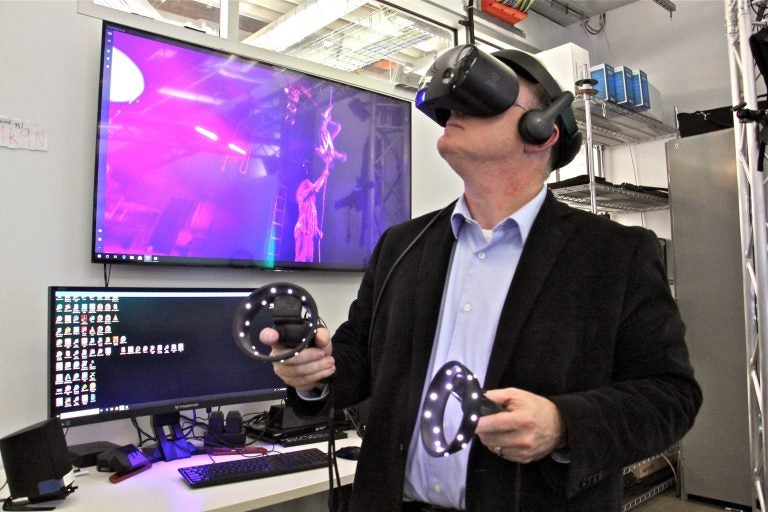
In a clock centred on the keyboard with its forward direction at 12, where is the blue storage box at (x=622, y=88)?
The blue storage box is roughly at 8 o'clock from the keyboard.

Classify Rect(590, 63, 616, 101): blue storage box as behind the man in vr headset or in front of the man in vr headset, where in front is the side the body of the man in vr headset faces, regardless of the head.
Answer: behind

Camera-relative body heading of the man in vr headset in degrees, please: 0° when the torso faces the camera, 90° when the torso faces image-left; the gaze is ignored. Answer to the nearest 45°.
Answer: approximately 45°

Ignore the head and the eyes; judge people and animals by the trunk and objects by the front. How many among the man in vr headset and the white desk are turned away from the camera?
0

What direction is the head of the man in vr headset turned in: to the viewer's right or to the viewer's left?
to the viewer's left

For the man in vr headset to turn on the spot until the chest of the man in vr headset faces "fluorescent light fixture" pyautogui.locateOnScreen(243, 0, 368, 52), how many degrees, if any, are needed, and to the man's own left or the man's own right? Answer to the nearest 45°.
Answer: approximately 90° to the man's own right

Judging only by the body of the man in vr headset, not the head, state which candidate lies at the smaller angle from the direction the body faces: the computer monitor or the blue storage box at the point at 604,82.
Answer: the computer monitor

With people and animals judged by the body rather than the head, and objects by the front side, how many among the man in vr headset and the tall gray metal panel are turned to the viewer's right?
0

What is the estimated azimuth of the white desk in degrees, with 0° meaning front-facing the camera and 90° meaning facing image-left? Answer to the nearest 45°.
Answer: approximately 315°
